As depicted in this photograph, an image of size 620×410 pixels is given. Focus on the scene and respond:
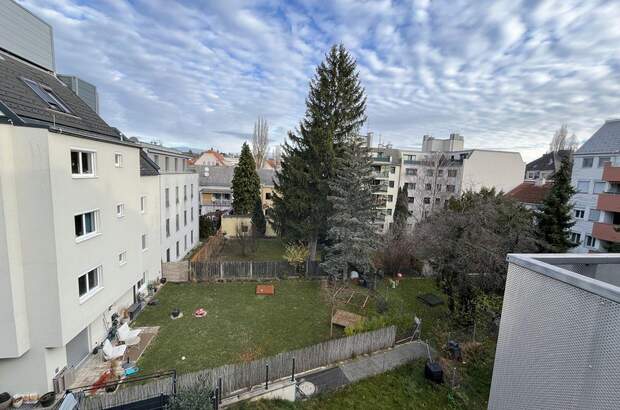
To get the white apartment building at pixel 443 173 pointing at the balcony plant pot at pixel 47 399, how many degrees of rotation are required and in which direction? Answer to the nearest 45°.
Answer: approximately 45° to its left

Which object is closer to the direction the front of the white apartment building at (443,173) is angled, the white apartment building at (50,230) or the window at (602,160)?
the white apartment building

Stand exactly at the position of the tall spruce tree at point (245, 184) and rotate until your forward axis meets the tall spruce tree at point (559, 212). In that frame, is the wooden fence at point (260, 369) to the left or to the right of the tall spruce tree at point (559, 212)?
right

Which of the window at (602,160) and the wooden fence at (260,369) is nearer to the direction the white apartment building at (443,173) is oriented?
the wooden fence

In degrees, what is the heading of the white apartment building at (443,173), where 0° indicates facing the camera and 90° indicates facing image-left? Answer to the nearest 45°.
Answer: approximately 45°

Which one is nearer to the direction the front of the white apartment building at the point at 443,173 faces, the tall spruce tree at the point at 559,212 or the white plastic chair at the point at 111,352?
the white plastic chair

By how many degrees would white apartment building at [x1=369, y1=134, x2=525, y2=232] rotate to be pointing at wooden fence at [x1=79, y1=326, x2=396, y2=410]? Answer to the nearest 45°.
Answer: approximately 45° to its left

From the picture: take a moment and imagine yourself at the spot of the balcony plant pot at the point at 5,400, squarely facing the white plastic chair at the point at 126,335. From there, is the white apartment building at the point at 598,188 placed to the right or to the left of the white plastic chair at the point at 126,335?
right

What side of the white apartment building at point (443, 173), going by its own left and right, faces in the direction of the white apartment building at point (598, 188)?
left
